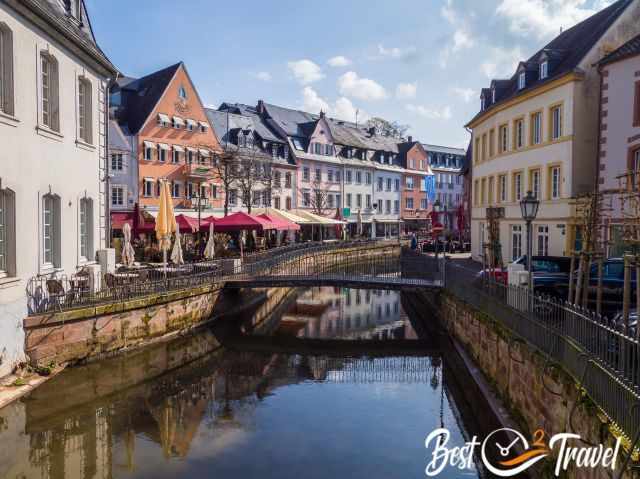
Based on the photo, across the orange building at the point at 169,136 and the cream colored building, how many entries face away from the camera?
0

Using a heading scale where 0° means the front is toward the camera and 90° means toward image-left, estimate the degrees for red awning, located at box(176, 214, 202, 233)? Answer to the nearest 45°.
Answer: approximately 315°

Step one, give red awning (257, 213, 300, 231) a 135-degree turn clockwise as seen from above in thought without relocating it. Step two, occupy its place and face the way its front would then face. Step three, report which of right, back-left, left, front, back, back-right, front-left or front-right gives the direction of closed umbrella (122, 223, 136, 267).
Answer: front-left

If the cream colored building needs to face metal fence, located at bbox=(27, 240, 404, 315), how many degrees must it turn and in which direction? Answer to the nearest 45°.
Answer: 0° — it already faces it

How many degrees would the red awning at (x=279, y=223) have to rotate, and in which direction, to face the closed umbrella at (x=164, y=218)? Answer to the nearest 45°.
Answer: approximately 90° to its right

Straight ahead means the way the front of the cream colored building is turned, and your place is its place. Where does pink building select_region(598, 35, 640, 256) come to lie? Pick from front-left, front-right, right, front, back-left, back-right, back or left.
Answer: left

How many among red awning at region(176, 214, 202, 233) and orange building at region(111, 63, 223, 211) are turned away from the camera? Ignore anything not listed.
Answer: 0

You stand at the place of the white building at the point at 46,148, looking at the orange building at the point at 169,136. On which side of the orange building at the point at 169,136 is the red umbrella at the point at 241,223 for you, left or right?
right

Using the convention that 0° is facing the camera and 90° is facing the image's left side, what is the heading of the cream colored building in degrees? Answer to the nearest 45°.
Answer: approximately 45°

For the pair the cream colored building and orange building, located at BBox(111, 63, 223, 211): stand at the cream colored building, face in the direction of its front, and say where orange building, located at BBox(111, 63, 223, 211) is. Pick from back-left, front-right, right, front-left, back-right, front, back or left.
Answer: front-right

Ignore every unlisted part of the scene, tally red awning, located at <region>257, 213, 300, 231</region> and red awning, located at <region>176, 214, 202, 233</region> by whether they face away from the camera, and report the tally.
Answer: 0

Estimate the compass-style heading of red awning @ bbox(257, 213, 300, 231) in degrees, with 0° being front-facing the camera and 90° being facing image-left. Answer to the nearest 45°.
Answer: approximately 315°
